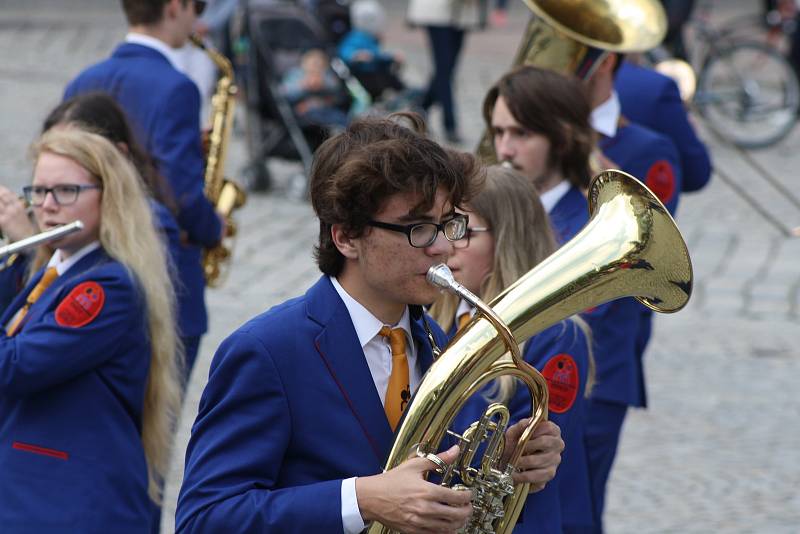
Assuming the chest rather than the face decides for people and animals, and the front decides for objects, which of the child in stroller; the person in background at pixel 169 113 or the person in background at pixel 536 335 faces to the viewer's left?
the person in background at pixel 536 335

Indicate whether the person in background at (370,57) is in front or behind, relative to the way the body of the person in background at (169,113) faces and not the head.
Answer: in front

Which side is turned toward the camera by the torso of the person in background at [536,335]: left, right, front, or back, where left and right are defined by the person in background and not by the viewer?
left

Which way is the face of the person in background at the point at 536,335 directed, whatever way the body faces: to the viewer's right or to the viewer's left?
to the viewer's left

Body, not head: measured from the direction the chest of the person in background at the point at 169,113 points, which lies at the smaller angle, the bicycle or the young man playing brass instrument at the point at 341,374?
the bicycle

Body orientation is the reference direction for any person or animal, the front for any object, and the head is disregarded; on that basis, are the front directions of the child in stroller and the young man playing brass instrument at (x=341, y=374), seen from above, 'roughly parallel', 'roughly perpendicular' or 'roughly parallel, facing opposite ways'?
roughly parallel

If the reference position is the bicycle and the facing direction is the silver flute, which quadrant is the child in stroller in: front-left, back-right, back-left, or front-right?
front-right

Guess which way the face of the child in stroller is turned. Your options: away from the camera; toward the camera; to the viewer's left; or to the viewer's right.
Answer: toward the camera

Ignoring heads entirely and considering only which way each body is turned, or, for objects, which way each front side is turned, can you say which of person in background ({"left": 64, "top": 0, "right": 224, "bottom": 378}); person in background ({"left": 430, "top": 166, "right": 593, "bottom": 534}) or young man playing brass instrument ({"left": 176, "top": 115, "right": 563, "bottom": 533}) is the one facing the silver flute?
person in background ({"left": 430, "top": 166, "right": 593, "bottom": 534})

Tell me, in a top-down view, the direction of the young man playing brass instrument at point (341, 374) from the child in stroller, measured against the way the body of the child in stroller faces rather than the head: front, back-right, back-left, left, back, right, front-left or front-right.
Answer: front-right

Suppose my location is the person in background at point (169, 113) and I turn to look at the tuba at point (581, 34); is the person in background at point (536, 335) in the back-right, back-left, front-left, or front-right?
front-right
